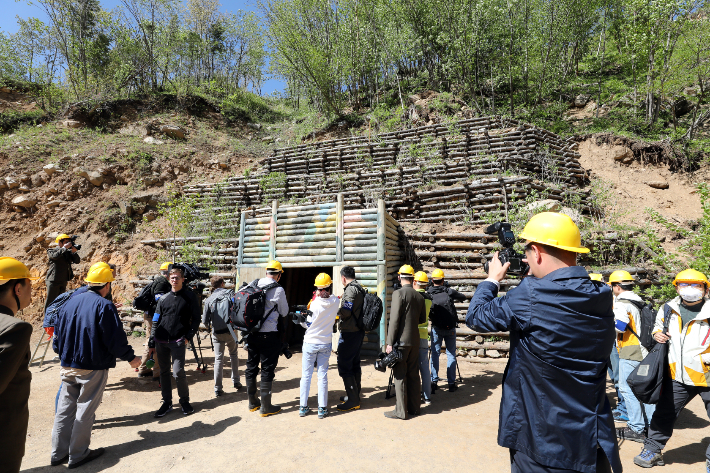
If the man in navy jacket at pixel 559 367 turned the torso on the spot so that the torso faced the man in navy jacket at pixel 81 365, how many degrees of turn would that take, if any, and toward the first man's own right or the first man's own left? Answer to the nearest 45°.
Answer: approximately 45° to the first man's own left

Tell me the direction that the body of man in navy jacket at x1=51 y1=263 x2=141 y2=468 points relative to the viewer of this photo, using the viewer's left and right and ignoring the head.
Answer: facing away from the viewer and to the right of the viewer

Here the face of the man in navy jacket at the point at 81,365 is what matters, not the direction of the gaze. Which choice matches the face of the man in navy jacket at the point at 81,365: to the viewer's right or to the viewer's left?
to the viewer's right

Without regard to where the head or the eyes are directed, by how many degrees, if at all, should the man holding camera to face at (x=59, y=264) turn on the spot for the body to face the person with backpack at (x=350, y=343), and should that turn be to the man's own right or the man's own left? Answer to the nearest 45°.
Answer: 0° — they already face them

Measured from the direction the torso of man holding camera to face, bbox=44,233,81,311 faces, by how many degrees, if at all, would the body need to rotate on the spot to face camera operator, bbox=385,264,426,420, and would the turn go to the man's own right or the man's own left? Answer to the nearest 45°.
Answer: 0° — they already face them
